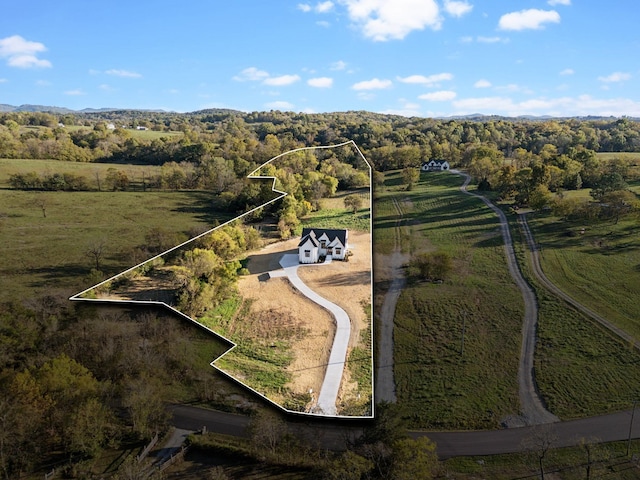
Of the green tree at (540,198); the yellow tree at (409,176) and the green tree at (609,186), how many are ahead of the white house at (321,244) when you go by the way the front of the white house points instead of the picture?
0

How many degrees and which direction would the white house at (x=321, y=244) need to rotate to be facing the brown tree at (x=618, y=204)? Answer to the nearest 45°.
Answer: approximately 135° to its left

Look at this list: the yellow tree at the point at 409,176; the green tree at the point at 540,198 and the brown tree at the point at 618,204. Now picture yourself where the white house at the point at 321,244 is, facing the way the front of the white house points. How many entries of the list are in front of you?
0

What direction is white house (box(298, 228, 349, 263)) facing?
toward the camera

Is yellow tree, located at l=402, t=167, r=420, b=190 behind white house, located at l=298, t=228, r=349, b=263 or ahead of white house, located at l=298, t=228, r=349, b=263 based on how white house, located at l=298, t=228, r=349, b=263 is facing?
behind

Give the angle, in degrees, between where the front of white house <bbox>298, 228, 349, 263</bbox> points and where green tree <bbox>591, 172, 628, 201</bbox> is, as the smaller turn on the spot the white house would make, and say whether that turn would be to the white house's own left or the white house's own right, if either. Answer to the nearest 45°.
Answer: approximately 135° to the white house's own left

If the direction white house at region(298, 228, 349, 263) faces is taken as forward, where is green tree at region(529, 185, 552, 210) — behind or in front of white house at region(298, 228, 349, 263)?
behind
